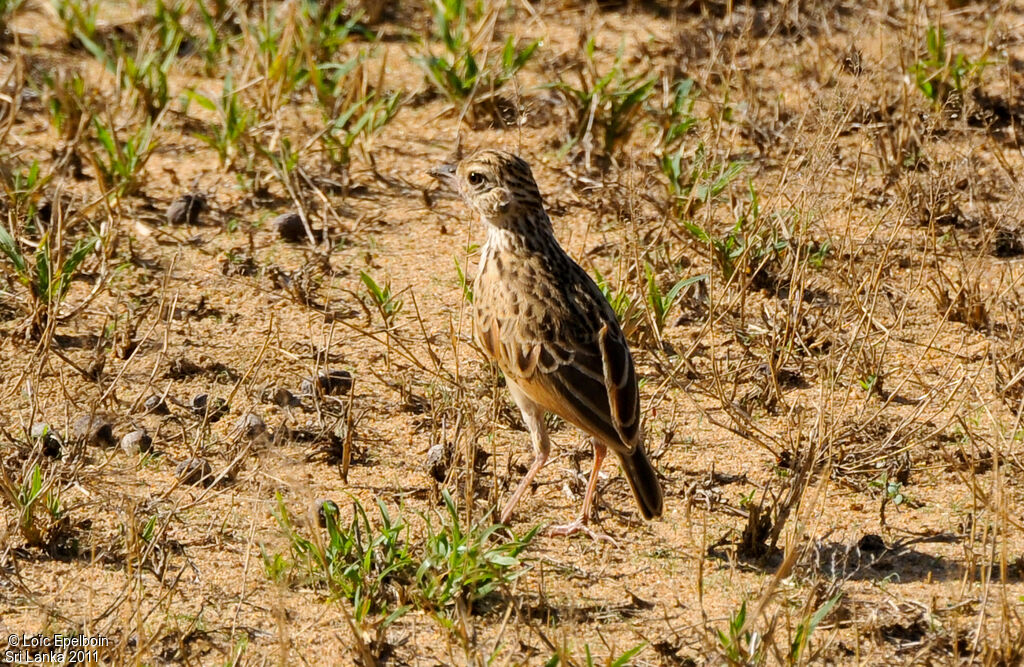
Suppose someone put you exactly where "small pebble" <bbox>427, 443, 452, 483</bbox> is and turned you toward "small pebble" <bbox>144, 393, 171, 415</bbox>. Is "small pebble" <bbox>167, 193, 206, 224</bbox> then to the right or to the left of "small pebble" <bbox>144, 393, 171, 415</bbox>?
right

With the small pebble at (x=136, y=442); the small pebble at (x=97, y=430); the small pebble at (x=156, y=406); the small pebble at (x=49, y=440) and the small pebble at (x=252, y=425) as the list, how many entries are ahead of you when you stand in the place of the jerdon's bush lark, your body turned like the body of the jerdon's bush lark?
5

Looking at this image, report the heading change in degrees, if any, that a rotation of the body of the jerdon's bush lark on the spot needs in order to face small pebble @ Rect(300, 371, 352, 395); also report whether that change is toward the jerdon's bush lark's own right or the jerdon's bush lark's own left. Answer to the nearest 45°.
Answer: approximately 45° to the jerdon's bush lark's own right

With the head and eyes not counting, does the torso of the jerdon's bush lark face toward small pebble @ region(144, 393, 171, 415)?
yes

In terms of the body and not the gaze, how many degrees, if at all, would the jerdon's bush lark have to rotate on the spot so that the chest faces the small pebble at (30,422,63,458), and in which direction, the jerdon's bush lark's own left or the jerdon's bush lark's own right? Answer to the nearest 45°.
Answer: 0° — it already faces it

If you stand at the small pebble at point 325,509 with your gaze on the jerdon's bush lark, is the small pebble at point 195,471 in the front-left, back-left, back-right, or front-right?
back-left

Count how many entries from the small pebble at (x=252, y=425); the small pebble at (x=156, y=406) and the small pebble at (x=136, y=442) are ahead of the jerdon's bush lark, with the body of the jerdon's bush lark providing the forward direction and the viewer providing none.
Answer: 3

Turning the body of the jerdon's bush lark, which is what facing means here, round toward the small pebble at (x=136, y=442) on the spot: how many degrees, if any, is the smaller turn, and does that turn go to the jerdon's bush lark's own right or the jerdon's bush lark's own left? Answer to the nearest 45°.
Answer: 0° — it already faces it

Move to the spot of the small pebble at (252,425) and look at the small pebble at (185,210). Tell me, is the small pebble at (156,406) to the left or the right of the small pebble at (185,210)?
left

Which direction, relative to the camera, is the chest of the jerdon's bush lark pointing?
to the viewer's left

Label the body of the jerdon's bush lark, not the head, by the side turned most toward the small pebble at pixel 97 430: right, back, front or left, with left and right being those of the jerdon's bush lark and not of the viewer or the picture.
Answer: front

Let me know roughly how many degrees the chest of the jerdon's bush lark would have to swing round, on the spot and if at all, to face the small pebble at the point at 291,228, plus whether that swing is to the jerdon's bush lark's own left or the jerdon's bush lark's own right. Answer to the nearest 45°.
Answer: approximately 45° to the jerdon's bush lark's own right

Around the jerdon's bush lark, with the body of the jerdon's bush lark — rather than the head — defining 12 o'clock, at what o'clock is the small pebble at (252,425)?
The small pebble is roughly at 12 o'clock from the jerdon's bush lark.
